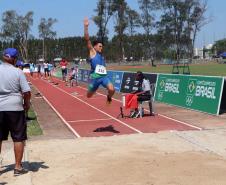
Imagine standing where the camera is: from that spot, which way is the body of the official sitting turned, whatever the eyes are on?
to the viewer's left

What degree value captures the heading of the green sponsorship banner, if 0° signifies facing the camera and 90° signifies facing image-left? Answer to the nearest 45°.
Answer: approximately 45°

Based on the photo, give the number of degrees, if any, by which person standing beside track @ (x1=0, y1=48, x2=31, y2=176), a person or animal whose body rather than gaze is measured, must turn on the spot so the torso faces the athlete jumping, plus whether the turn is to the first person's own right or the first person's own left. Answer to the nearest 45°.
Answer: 0° — they already face them

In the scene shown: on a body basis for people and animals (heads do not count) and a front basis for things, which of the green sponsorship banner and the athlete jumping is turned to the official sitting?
the green sponsorship banner

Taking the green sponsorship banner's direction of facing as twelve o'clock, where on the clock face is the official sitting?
The official sitting is roughly at 12 o'clock from the green sponsorship banner.

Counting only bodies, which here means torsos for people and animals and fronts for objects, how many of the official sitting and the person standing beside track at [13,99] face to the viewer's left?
1

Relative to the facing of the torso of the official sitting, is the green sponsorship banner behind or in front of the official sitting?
behind
